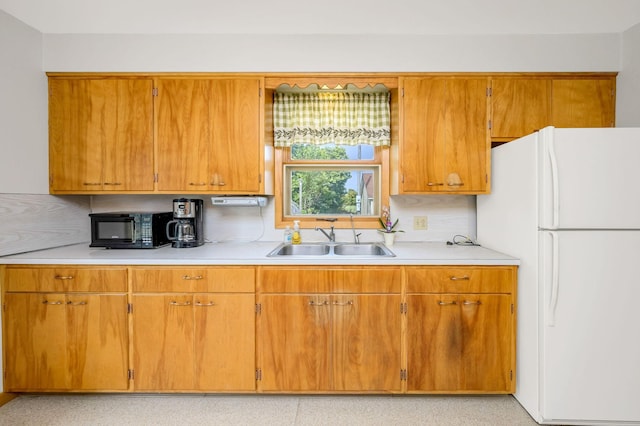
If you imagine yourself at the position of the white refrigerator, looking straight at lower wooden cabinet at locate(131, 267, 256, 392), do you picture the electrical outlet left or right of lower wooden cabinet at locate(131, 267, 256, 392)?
right

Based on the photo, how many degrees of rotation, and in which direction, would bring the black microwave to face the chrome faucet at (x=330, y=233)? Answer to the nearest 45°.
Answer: approximately 135° to its left

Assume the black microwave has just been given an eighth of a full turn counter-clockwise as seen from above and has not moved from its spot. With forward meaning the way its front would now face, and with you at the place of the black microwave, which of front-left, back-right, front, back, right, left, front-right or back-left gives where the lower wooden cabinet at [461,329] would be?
front-left

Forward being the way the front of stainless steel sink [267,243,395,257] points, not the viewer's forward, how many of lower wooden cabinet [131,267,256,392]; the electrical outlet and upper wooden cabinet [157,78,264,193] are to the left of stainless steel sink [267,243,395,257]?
1

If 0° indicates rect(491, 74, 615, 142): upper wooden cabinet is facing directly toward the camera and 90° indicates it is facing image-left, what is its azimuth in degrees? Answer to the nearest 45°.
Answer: approximately 0°

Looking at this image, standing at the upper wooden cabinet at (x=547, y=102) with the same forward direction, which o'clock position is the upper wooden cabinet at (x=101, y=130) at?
the upper wooden cabinet at (x=101, y=130) is roughly at 2 o'clock from the upper wooden cabinet at (x=547, y=102).

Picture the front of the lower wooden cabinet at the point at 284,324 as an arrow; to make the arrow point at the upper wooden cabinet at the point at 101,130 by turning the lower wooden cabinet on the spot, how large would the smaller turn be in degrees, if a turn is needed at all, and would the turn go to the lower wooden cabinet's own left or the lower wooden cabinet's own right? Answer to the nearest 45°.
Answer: approximately 135° to the lower wooden cabinet's own right
